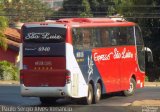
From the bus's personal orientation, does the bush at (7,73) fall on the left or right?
on its left

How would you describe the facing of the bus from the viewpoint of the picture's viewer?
facing away from the viewer and to the right of the viewer
